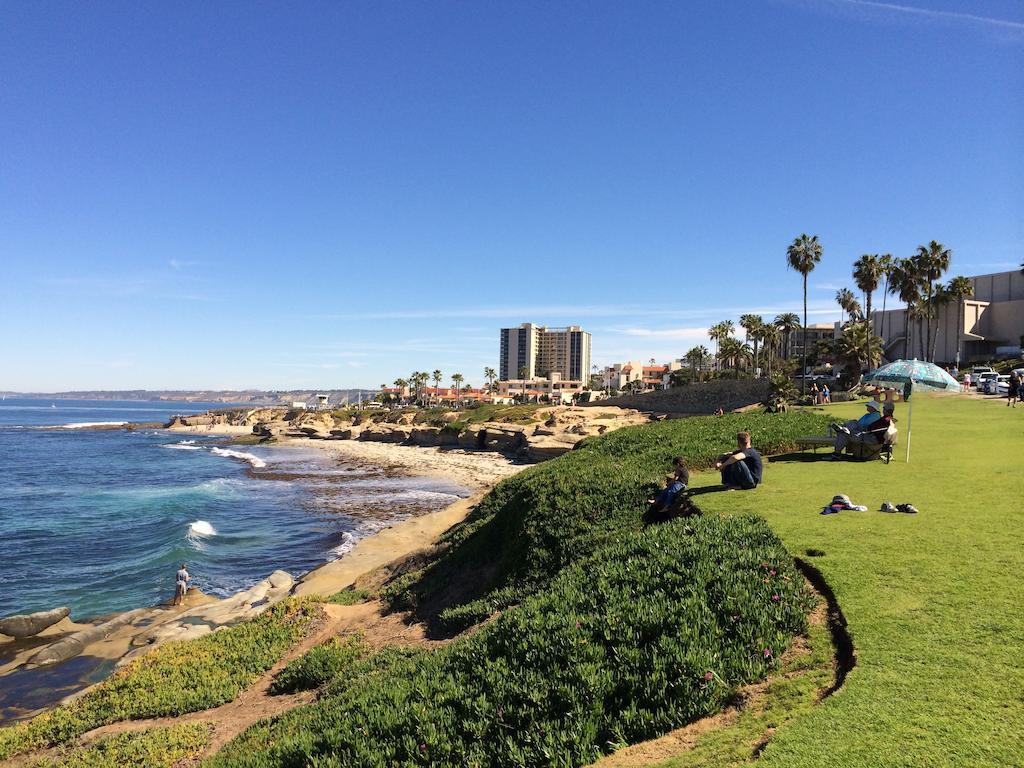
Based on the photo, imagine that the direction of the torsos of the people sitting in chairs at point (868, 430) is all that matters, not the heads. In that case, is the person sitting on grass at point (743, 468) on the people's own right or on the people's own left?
on the people's own left

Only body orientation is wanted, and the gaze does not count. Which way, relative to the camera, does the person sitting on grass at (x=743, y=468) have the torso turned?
to the viewer's left

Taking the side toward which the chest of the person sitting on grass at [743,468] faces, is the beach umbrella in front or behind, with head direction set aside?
behind

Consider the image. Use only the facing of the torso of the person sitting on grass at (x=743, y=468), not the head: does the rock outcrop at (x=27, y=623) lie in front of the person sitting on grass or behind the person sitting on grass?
in front

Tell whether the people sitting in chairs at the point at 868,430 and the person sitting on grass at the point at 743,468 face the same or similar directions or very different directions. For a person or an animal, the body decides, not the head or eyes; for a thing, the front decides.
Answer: same or similar directions

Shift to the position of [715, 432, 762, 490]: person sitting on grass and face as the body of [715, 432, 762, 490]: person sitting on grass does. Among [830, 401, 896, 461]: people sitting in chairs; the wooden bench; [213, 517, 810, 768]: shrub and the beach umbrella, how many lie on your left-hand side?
1

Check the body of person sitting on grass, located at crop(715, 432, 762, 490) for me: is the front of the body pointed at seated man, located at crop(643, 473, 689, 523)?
no

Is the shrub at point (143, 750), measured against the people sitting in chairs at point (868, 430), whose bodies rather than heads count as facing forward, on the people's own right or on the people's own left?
on the people's own left

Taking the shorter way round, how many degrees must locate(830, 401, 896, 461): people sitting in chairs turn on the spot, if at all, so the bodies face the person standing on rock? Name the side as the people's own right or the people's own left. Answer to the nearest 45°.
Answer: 0° — they already face them

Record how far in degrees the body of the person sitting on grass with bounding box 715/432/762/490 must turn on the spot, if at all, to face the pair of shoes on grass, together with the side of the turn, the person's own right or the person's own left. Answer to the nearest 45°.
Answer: approximately 135° to the person's own left

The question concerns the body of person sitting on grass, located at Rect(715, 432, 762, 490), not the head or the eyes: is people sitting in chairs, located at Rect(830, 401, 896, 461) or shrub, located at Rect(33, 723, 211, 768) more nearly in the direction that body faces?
the shrub

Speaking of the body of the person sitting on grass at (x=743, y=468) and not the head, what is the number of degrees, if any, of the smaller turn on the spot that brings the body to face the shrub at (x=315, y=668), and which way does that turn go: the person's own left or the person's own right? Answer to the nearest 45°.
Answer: approximately 45° to the person's own left

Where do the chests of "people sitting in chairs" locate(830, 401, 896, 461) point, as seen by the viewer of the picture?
to the viewer's left
